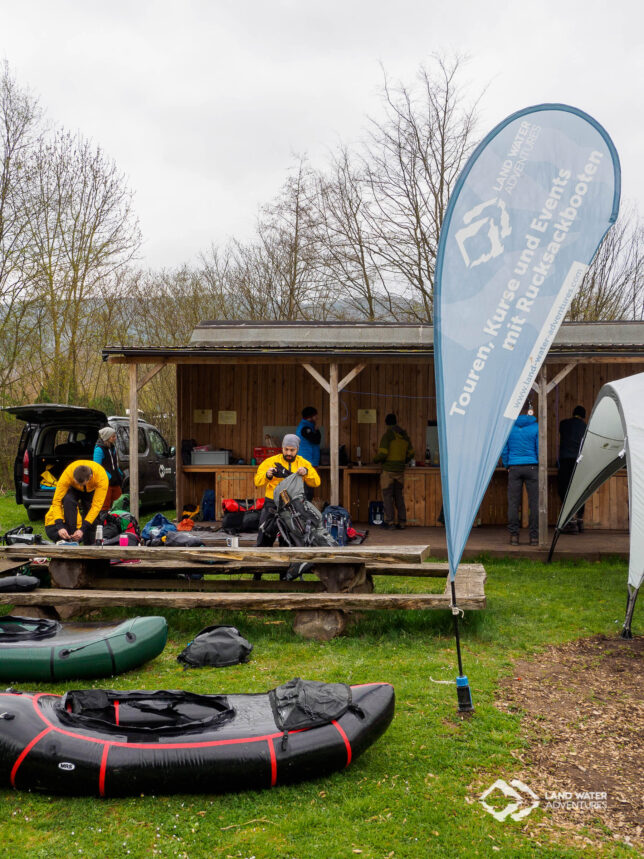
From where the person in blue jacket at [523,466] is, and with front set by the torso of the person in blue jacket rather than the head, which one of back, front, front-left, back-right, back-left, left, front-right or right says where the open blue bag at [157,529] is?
back-left

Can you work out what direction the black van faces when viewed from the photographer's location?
facing away from the viewer and to the right of the viewer

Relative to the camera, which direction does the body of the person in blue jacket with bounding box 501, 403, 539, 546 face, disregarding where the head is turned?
away from the camera

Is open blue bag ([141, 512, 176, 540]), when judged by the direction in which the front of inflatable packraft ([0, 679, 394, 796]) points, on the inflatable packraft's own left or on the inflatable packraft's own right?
on the inflatable packraft's own left

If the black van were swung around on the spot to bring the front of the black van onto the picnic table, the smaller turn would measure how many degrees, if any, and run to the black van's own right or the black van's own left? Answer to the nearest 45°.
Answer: approximately 135° to the black van's own right

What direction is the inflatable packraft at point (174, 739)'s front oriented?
to the viewer's right

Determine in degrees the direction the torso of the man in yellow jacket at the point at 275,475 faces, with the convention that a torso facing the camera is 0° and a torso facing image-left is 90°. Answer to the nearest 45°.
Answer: approximately 0°

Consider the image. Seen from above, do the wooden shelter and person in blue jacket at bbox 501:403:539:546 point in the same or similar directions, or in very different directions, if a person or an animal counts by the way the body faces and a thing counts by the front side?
very different directions

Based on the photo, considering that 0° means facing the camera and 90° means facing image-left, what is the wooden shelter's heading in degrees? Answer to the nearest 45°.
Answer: approximately 0°

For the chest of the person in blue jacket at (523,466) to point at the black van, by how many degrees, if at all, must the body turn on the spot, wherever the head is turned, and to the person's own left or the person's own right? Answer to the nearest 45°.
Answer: approximately 90° to the person's own left

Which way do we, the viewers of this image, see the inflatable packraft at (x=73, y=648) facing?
facing to the right of the viewer
